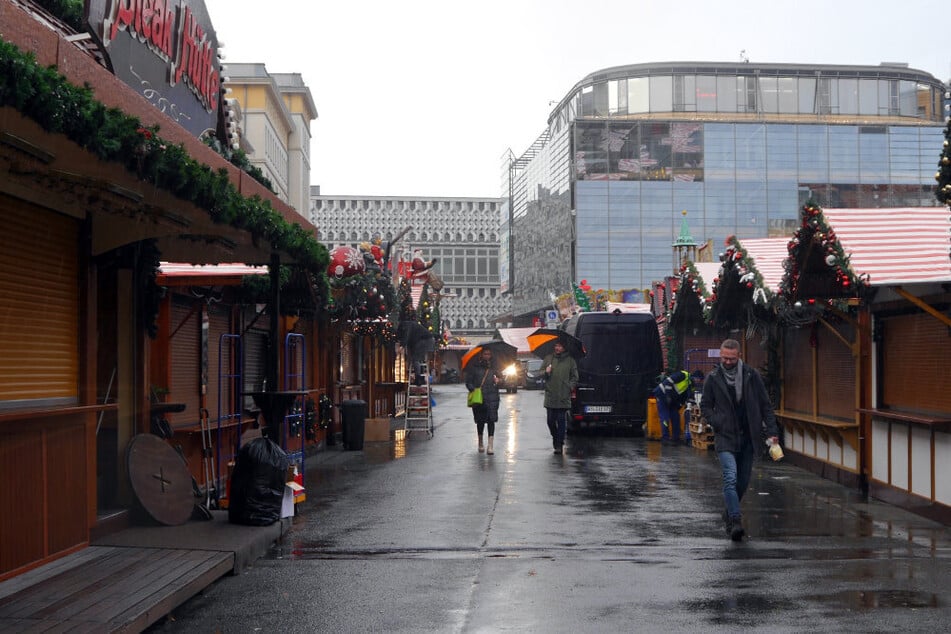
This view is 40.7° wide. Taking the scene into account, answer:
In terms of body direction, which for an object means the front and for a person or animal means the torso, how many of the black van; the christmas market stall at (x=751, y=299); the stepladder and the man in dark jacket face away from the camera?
1

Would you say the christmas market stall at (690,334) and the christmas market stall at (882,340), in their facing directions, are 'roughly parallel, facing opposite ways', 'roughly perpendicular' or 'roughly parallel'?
roughly parallel

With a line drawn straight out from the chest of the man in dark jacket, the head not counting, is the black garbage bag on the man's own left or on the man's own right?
on the man's own right

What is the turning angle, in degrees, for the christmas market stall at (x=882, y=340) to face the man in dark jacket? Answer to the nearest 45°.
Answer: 0° — it already faces them

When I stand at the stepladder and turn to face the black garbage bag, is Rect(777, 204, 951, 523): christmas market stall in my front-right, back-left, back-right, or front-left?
front-left

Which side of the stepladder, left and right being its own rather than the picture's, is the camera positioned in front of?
front

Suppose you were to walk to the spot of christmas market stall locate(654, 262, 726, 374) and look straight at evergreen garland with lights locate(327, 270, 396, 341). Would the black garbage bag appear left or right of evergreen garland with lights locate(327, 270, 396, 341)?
left

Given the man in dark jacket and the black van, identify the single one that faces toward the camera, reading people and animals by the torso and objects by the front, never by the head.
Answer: the man in dark jacket

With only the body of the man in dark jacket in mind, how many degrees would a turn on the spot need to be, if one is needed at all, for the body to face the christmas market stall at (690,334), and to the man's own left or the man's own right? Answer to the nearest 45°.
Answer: approximately 180°

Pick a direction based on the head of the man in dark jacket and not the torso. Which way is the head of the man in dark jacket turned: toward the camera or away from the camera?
toward the camera

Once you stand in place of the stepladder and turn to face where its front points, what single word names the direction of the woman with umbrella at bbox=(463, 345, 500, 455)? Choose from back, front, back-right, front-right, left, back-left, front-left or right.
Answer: front

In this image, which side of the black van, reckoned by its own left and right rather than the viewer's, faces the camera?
back

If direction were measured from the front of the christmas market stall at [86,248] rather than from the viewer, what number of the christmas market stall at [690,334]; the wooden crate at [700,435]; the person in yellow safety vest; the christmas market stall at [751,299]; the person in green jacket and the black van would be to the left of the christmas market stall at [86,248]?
6
